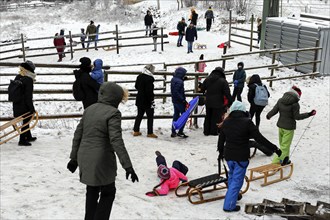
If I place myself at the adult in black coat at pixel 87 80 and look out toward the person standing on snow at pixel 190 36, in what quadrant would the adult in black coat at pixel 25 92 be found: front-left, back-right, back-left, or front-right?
back-left

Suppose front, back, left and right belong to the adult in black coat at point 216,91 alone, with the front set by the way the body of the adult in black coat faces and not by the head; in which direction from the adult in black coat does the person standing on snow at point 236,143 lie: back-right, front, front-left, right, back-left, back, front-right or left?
back-right

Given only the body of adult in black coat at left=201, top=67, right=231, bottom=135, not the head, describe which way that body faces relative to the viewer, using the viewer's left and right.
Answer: facing away from the viewer and to the right of the viewer
